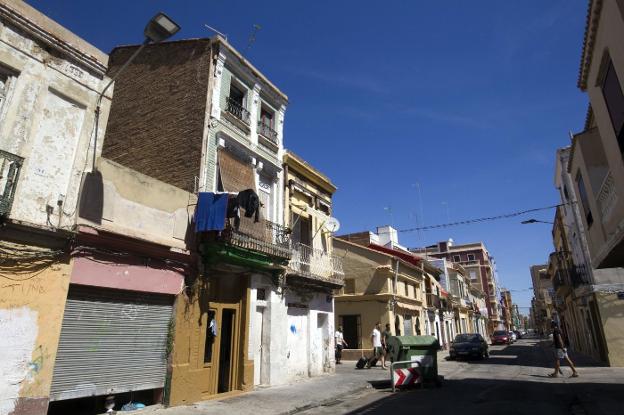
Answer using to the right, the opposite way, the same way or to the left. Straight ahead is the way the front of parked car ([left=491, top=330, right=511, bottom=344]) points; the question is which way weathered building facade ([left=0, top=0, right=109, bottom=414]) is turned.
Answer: to the left

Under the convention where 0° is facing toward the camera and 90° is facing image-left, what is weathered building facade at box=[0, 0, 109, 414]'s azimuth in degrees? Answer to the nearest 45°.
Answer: approximately 315°

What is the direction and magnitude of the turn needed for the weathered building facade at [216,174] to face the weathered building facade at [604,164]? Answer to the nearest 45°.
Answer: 0° — it already faces it

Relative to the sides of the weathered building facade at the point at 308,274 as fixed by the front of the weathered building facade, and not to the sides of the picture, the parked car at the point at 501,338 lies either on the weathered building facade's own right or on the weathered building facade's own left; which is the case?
on the weathered building facade's own left

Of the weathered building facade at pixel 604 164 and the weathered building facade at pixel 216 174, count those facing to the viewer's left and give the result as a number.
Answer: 1

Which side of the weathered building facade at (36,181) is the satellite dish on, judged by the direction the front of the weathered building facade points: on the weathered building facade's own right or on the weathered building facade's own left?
on the weathered building facade's own left

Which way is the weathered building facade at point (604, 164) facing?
to the viewer's left

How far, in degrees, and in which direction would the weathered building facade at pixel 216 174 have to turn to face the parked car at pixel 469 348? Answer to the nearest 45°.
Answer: approximately 90° to its left

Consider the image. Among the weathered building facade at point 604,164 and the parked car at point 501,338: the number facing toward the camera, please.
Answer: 1

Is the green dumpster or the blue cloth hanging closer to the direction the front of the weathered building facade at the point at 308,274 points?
the green dumpster

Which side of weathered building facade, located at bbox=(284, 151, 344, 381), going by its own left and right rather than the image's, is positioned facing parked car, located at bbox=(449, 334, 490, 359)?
left

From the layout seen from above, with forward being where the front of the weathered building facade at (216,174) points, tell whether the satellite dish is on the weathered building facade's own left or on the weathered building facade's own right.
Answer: on the weathered building facade's own left
